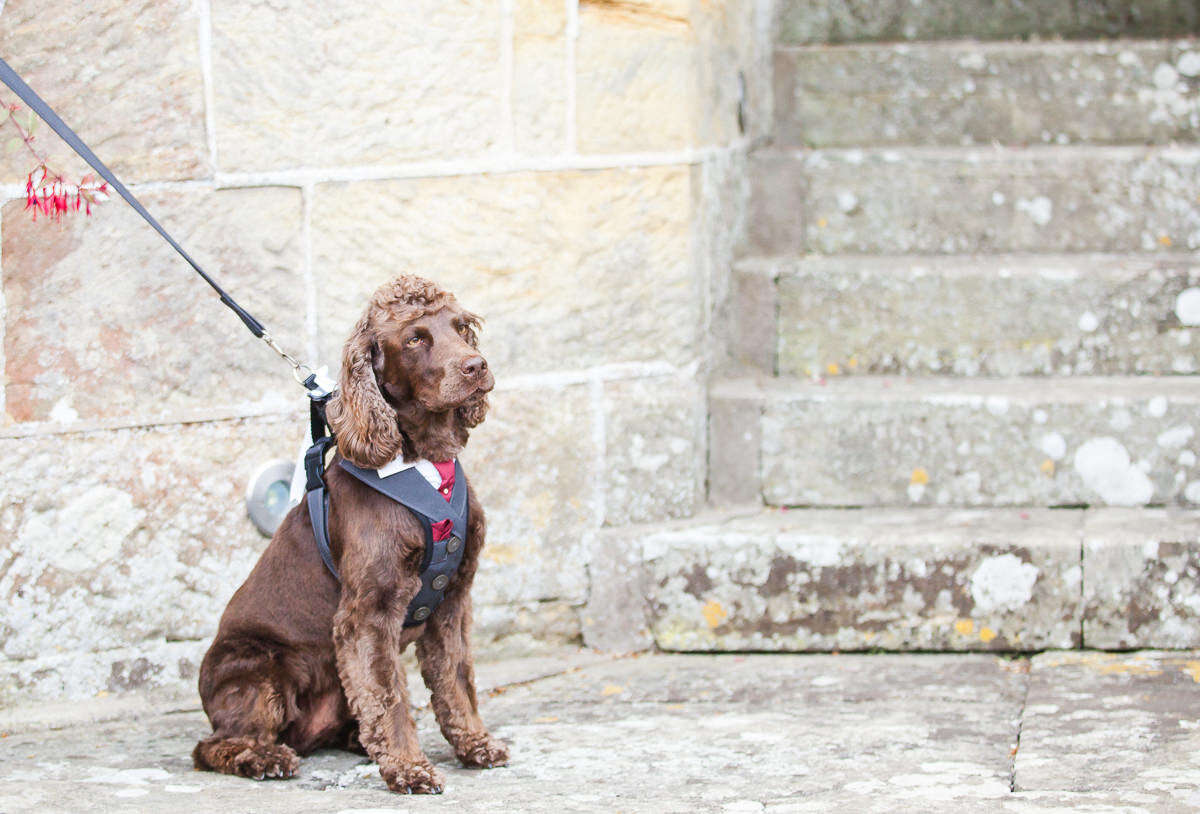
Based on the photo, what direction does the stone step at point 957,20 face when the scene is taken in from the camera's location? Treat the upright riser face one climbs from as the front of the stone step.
facing the viewer

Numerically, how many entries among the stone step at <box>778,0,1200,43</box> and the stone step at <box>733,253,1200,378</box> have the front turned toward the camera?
2

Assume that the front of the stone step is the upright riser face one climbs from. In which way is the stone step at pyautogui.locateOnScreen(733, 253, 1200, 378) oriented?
toward the camera

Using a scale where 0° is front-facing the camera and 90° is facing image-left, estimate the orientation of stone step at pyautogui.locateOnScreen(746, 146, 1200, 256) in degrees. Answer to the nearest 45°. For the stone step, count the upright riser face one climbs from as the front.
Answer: approximately 0°

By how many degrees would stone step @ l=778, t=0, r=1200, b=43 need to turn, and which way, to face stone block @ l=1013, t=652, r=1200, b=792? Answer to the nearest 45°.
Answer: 0° — it already faces it

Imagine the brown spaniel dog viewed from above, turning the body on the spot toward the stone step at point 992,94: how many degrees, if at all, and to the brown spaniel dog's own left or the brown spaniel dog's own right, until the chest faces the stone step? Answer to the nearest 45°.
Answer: approximately 90° to the brown spaniel dog's own left

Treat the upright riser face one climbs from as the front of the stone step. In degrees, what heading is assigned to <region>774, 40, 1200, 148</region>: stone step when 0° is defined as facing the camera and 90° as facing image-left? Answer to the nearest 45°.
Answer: approximately 0°

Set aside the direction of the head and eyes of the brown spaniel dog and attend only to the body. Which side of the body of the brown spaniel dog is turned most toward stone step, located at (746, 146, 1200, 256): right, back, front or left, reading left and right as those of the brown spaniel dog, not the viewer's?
left

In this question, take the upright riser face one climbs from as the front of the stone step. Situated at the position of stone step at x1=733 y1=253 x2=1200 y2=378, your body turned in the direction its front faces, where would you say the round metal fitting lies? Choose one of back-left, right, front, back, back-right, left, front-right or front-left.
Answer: front-right
